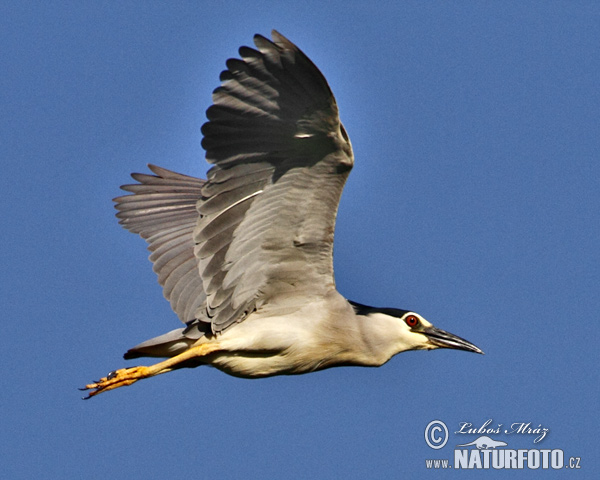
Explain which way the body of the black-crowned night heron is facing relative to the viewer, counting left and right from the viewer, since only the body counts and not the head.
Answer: facing to the right of the viewer
